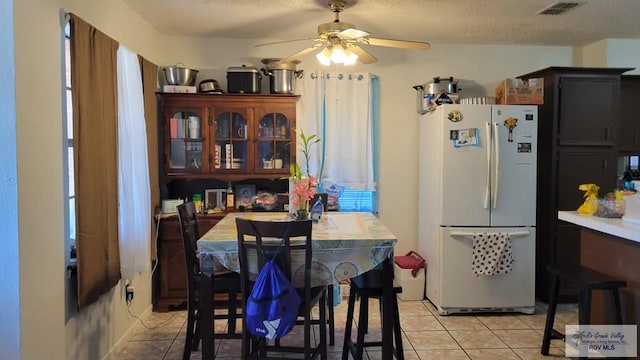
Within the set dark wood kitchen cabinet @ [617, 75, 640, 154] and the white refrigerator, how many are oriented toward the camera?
2

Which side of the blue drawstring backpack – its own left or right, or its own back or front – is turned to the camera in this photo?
front

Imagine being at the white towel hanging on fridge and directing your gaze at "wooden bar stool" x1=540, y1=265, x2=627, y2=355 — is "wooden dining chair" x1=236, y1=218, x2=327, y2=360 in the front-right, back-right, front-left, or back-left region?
front-right

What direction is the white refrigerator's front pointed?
toward the camera

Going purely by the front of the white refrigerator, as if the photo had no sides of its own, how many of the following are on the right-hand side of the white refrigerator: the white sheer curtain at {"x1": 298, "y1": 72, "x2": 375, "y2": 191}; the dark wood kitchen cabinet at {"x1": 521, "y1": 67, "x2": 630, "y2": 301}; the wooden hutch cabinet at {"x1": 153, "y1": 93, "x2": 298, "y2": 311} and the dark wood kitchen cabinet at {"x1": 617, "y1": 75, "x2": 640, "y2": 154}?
2

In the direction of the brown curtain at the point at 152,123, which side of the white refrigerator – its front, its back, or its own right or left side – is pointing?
right

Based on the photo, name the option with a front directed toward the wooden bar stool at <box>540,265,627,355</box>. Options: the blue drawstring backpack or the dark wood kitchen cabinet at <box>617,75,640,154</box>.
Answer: the dark wood kitchen cabinet

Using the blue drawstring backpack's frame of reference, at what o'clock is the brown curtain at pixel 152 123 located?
The brown curtain is roughly at 5 o'clock from the blue drawstring backpack.

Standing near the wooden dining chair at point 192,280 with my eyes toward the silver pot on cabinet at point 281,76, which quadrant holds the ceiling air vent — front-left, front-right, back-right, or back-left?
front-right

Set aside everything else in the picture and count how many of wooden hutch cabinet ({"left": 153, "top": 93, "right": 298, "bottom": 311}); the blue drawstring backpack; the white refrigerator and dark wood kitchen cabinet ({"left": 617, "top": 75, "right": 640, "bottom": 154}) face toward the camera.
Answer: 4

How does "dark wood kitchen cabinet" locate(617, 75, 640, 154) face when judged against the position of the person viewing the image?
facing the viewer

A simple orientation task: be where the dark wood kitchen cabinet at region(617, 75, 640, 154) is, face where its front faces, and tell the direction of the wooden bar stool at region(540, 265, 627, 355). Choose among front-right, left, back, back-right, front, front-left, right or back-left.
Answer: front

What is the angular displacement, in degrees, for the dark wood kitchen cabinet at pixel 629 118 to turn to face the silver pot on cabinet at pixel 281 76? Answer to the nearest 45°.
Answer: approximately 45° to its right

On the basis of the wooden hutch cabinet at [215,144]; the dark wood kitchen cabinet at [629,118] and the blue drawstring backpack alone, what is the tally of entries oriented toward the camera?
3

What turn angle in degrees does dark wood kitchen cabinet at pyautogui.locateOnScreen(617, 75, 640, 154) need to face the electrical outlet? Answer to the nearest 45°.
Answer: approximately 45° to its right

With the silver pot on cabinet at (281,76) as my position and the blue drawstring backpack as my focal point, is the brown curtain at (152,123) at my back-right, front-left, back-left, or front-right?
front-right

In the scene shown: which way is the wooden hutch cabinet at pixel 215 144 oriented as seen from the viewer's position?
toward the camera
